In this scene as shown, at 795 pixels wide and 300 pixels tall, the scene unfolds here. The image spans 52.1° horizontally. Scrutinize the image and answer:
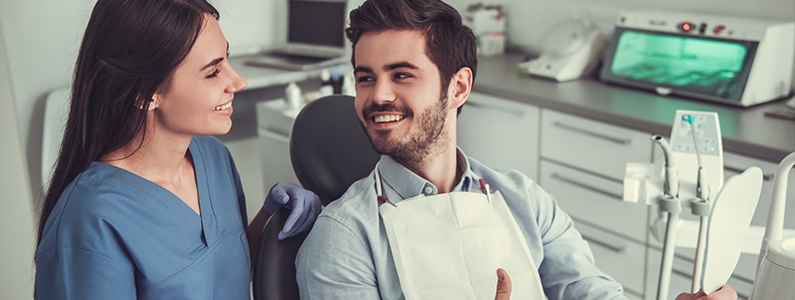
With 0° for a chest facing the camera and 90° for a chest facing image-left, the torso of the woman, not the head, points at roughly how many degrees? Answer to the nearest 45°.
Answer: approximately 315°

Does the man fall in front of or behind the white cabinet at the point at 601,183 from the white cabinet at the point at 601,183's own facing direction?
in front

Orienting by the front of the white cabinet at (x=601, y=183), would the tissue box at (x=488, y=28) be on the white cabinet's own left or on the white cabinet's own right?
on the white cabinet's own right

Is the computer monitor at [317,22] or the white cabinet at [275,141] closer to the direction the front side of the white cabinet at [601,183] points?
the white cabinet

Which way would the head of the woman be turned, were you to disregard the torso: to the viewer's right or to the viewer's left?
to the viewer's right

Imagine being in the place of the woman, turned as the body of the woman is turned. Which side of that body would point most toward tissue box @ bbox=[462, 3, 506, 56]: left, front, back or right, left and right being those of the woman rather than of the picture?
left

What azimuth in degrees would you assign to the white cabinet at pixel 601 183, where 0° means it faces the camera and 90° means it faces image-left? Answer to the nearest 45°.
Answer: approximately 45°
